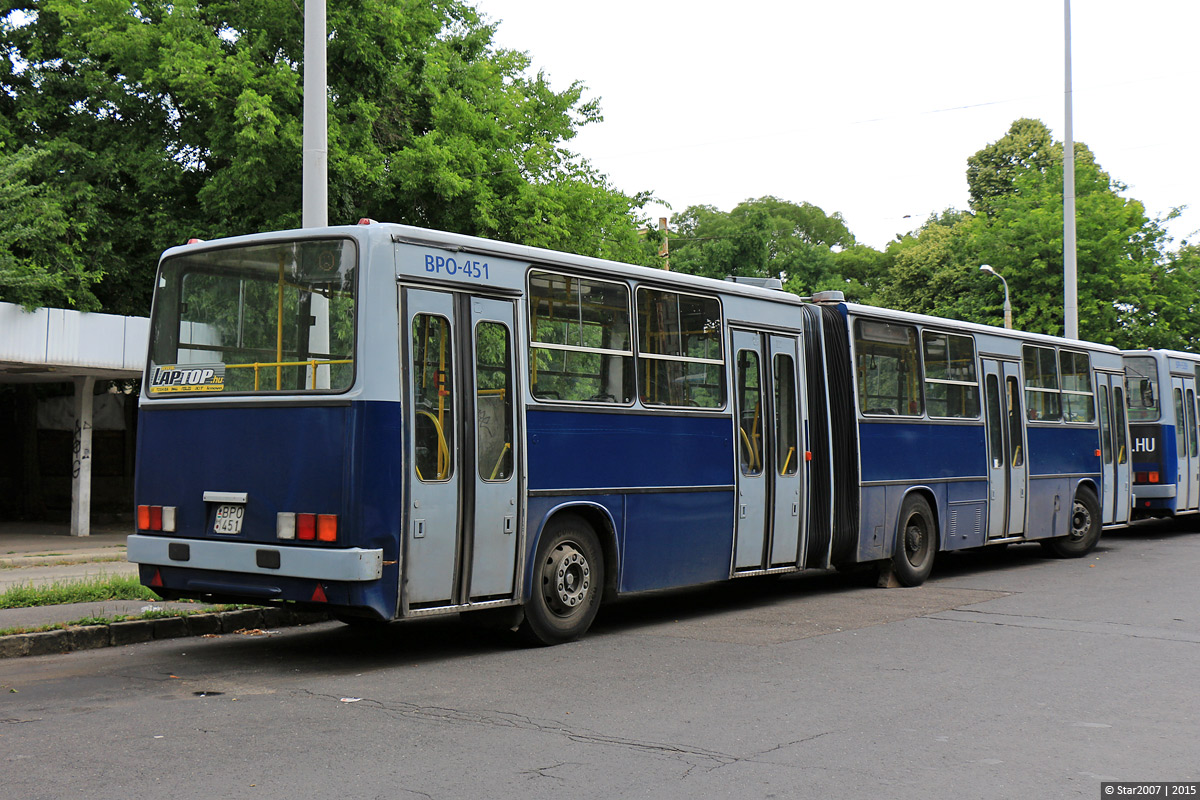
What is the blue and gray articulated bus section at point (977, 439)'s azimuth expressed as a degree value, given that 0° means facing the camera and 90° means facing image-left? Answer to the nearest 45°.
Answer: approximately 225°

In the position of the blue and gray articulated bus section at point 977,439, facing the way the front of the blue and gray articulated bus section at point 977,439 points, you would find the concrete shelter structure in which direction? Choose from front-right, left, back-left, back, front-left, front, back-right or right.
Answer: back-left

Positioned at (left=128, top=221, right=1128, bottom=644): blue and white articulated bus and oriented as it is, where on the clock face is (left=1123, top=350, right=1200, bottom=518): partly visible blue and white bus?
(left=1123, top=350, right=1200, bottom=518): partly visible blue and white bus is roughly at 12 o'clock from (left=128, top=221, right=1128, bottom=644): blue and white articulated bus.

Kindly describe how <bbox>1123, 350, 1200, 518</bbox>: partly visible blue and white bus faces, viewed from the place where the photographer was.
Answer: facing away from the viewer and to the right of the viewer

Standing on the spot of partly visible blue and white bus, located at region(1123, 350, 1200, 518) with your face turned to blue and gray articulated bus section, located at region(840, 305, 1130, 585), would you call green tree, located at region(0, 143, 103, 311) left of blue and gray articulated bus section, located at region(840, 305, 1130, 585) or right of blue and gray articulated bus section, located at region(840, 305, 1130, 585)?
right

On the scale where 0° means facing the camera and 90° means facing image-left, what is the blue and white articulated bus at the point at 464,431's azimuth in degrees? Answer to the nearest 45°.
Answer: approximately 225°

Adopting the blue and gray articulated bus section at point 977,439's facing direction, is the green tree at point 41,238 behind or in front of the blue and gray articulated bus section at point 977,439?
behind
